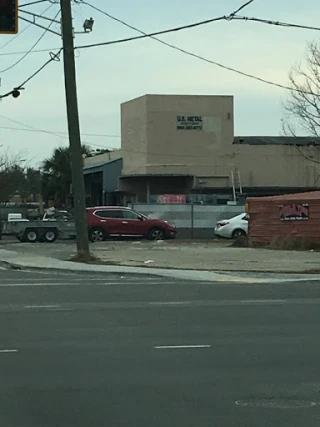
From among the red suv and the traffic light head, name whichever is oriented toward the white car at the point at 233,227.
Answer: the red suv

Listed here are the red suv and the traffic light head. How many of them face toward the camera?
1

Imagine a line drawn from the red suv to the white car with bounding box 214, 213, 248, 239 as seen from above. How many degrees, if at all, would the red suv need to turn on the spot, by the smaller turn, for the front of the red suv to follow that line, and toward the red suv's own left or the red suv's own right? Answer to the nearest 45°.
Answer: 0° — it already faces it

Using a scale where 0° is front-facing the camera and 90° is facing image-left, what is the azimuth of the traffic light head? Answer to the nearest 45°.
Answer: approximately 0°

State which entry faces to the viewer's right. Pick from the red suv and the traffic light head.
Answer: the red suv

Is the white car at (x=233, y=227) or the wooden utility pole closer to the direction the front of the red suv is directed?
the white car

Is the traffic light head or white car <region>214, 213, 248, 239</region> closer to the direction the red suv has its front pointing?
the white car

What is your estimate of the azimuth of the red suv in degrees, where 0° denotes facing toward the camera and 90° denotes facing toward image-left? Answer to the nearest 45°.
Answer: approximately 270°

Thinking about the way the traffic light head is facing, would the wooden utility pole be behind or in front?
behind

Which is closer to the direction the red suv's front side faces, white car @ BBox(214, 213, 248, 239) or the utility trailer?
the white car

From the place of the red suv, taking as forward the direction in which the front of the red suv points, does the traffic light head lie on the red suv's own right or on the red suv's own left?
on the red suv's own right
